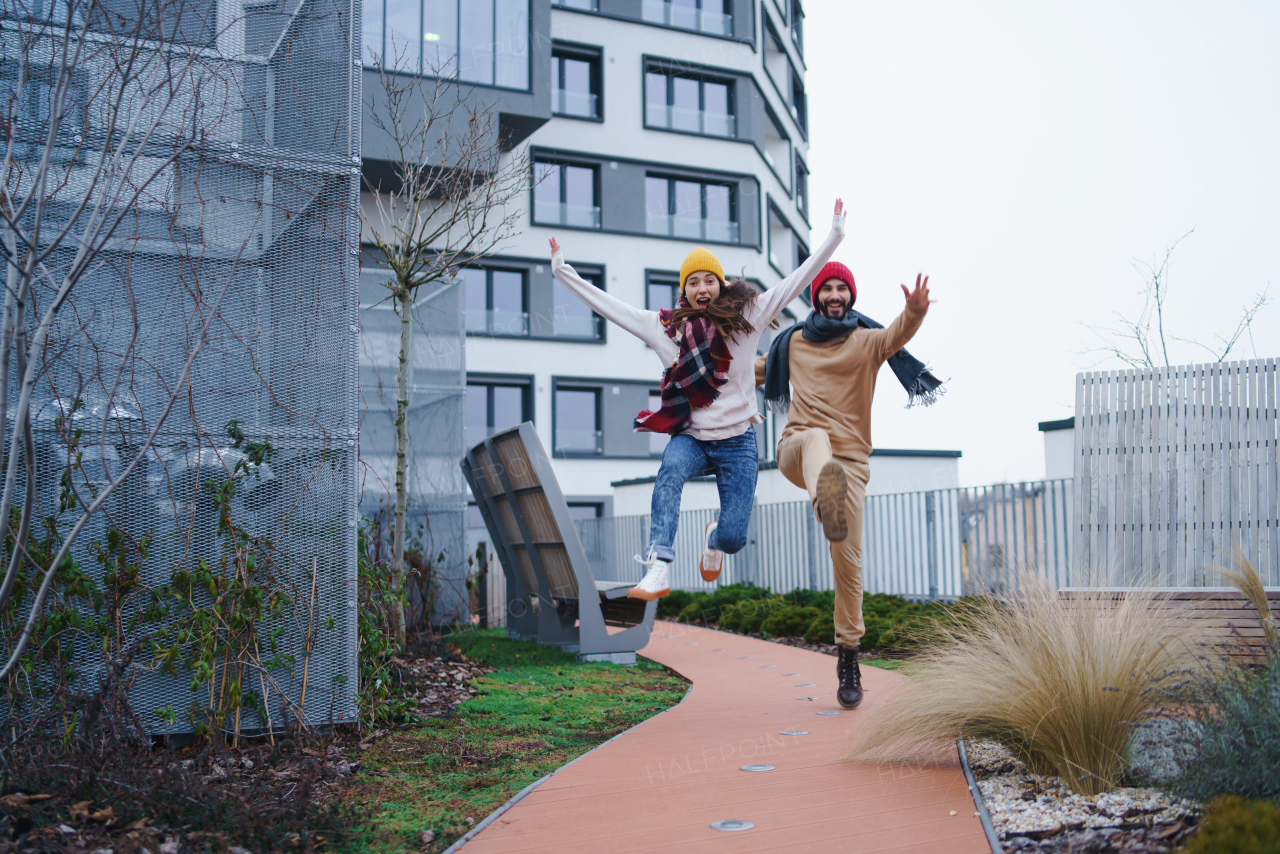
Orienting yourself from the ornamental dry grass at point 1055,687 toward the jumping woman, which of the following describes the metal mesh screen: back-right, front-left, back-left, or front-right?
front-left

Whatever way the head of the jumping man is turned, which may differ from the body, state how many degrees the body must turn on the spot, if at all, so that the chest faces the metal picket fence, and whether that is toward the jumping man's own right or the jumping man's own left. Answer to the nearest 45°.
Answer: approximately 180°

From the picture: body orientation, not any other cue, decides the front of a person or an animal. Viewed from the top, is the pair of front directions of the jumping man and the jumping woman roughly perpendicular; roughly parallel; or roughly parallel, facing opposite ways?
roughly parallel

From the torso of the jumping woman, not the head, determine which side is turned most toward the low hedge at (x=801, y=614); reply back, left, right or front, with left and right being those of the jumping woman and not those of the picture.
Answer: back

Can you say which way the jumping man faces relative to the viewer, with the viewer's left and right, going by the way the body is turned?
facing the viewer

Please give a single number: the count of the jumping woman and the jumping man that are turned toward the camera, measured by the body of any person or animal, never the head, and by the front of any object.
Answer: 2

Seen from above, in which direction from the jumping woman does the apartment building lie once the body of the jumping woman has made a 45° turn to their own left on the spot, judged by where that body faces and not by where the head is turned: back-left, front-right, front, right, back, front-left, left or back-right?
back-left

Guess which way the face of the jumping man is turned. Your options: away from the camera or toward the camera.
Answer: toward the camera

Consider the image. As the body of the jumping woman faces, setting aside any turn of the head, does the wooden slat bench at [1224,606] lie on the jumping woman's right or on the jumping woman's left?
on the jumping woman's left

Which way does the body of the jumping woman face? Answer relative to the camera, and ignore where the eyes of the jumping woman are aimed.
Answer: toward the camera

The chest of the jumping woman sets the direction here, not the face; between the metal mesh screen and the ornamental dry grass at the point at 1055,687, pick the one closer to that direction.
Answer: the ornamental dry grass

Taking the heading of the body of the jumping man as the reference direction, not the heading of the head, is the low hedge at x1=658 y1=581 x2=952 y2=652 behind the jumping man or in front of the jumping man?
behind

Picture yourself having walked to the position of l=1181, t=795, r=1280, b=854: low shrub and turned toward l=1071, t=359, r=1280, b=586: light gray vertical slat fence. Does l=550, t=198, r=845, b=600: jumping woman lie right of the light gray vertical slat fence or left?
left

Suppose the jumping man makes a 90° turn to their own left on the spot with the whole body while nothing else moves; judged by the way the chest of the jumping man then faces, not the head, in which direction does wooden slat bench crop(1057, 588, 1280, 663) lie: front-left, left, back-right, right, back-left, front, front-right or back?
front
